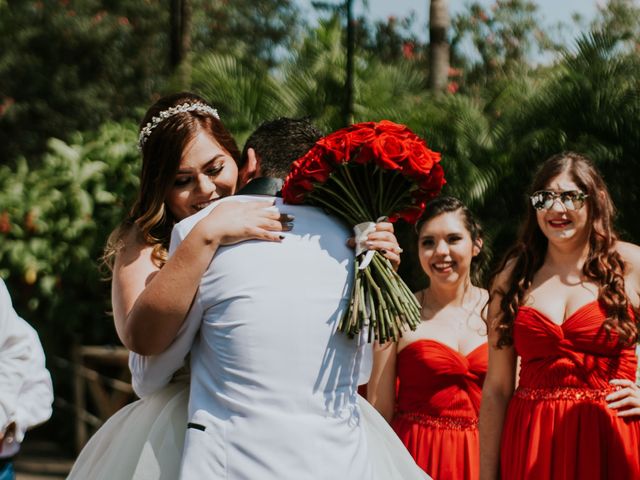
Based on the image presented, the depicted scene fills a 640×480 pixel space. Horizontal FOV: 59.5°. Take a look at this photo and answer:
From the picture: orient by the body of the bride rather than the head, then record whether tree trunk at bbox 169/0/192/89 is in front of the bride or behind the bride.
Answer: behind

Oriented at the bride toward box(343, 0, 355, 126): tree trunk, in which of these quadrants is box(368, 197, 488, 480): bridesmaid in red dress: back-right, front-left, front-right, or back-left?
front-right

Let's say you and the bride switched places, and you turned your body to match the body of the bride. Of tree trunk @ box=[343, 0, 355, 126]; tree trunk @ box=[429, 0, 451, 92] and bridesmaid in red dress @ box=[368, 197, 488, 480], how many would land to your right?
0

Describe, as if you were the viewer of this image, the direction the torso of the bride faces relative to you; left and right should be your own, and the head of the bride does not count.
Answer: facing the viewer and to the right of the viewer

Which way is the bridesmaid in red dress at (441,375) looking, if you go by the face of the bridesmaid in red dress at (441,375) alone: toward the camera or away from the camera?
toward the camera

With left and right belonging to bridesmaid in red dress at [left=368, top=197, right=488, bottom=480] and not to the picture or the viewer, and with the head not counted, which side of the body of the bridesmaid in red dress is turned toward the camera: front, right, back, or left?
front

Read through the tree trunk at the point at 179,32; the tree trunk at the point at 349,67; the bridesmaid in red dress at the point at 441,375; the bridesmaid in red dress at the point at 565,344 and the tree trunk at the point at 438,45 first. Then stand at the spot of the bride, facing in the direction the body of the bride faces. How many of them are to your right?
0

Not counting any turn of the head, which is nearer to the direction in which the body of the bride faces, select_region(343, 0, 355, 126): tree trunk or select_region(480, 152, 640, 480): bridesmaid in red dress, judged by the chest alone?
the bridesmaid in red dress

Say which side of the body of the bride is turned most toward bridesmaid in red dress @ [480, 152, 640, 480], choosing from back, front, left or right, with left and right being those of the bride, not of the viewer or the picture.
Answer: left

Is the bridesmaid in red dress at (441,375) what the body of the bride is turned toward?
no

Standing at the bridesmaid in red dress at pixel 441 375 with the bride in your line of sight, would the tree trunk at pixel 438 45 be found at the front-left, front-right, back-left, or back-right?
back-right

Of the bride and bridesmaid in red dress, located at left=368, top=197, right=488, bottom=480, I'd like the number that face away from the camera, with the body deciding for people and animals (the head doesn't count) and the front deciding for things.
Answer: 0

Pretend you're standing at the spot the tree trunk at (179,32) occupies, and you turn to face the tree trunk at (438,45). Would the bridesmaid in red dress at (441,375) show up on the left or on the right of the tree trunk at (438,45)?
right
